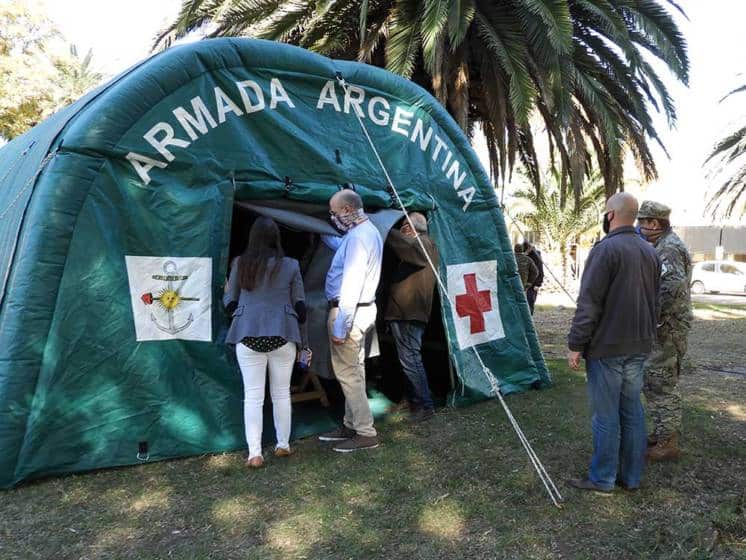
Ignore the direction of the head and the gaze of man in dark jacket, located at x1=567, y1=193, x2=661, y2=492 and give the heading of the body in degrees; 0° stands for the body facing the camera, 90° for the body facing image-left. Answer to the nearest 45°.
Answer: approximately 135°

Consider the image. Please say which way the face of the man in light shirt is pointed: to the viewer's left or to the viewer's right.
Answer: to the viewer's left

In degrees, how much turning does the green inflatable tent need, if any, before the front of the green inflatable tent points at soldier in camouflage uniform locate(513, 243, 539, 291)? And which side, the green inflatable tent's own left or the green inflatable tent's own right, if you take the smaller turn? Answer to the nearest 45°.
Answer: approximately 90° to the green inflatable tent's own left

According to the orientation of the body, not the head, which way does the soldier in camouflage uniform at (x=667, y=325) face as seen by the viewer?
to the viewer's left

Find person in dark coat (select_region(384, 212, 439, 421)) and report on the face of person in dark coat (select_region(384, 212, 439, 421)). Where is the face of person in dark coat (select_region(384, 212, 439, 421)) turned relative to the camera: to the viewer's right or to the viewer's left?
to the viewer's left

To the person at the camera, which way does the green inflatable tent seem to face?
facing the viewer and to the right of the viewer

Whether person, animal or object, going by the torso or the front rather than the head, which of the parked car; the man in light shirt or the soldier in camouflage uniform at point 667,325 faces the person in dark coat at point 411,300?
the soldier in camouflage uniform

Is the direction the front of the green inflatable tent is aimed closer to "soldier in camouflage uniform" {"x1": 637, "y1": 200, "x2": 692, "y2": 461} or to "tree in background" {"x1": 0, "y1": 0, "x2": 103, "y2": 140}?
the soldier in camouflage uniform

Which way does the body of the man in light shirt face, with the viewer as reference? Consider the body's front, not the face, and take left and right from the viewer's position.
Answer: facing to the left of the viewer
